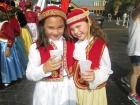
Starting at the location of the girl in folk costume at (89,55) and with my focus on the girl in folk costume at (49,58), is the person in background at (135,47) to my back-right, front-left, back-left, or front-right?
back-right

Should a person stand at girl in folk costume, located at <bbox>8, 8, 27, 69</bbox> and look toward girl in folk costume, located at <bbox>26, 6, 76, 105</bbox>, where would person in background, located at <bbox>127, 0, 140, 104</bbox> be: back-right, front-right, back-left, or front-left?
front-left

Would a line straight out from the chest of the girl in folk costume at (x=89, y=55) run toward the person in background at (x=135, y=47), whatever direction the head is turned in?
no

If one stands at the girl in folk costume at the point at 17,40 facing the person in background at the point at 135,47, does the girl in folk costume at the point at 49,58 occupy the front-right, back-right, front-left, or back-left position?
front-right

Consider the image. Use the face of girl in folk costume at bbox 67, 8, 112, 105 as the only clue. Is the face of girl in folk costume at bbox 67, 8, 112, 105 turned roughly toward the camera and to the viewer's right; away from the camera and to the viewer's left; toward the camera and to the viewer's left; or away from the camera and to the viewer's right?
toward the camera and to the viewer's left

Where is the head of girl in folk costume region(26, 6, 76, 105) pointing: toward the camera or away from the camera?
toward the camera

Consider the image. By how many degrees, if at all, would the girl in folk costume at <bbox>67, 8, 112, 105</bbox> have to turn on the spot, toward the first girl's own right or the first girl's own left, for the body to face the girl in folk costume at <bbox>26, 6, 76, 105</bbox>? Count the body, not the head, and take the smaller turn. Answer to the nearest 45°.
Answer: approximately 45° to the first girl's own right

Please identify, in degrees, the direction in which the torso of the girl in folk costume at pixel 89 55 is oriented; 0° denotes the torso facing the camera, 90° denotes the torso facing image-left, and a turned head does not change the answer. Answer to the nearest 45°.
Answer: approximately 45°

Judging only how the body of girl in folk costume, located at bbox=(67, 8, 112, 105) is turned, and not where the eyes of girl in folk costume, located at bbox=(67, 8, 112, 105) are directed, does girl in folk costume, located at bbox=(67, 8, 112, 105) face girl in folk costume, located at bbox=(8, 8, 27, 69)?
no
